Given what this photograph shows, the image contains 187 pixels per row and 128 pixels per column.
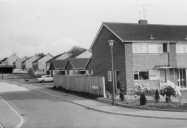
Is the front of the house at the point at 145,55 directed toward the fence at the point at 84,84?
no
